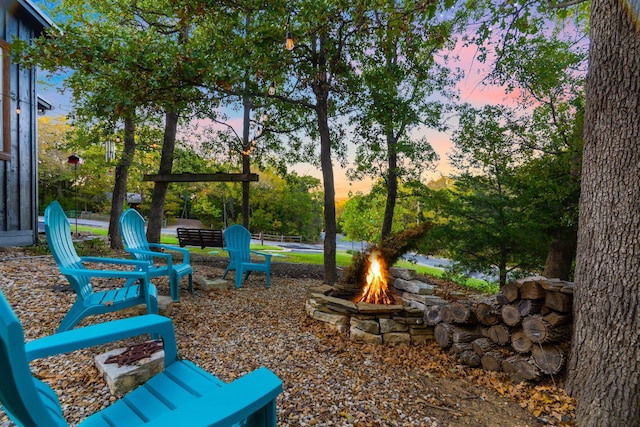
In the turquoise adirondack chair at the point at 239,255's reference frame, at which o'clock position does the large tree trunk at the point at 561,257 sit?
The large tree trunk is roughly at 11 o'clock from the turquoise adirondack chair.

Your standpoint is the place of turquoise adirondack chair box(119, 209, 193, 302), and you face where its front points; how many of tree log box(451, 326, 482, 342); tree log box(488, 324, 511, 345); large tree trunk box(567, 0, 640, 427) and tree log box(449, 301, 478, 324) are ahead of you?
4

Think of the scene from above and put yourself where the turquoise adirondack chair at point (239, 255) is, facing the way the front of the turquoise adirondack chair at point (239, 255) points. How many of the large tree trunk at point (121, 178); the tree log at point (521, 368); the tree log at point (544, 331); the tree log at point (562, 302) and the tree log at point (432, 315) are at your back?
1

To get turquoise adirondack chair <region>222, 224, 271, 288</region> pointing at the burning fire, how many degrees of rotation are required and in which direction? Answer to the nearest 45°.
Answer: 0° — it already faces it

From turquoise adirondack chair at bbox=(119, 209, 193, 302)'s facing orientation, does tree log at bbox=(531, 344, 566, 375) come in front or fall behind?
in front

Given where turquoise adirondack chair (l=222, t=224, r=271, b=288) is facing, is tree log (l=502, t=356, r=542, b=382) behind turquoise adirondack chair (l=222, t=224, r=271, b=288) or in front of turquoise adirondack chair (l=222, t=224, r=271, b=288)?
in front

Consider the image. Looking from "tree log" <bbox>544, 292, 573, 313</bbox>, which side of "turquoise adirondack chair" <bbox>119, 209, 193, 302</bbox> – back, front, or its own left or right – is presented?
front

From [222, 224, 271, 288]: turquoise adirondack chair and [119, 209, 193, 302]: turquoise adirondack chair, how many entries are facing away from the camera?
0

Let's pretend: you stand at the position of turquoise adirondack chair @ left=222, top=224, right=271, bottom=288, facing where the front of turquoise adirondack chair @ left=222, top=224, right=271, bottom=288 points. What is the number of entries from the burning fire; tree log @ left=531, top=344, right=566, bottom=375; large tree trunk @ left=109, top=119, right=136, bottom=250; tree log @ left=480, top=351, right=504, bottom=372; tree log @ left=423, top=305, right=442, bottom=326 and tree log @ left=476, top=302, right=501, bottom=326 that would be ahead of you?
5

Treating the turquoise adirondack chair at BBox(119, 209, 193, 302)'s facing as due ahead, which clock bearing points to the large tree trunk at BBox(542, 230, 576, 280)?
The large tree trunk is roughly at 11 o'clock from the turquoise adirondack chair.

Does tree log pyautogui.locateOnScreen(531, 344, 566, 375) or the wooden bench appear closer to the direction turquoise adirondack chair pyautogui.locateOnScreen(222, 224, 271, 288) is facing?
the tree log

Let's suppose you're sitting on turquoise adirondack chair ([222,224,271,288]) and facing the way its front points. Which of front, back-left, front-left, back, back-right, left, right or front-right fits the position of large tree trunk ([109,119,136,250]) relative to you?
back

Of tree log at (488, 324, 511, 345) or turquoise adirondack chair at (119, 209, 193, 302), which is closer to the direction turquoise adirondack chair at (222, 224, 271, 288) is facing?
the tree log

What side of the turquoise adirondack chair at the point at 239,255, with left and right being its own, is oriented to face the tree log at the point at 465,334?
front

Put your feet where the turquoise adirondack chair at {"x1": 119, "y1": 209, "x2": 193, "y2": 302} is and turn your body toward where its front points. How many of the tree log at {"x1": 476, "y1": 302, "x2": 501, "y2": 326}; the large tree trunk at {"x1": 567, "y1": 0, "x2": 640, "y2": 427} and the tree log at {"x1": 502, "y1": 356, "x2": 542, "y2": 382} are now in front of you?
3

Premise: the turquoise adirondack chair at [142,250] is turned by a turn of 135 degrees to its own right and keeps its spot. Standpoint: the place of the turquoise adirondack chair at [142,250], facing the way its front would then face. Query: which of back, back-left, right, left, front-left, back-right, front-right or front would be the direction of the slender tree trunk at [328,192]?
back
